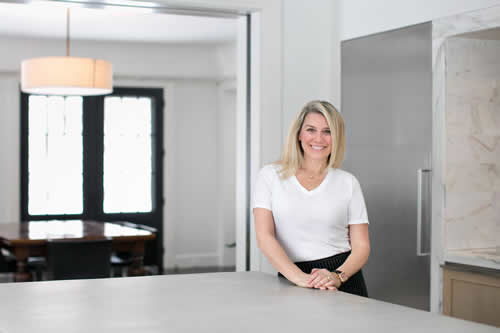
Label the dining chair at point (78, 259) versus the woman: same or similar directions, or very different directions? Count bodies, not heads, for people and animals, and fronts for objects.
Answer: very different directions

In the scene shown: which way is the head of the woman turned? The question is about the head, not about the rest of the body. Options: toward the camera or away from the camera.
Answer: toward the camera

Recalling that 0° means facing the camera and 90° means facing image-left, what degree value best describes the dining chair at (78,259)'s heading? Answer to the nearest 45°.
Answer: approximately 180°

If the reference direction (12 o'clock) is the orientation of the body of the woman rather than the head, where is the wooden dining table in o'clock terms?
The wooden dining table is roughly at 5 o'clock from the woman.

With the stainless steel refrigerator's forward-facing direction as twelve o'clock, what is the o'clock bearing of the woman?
The woman is roughly at 11 o'clock from the stainless steel refrigerator.

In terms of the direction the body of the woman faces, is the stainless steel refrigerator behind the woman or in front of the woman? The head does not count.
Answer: behind

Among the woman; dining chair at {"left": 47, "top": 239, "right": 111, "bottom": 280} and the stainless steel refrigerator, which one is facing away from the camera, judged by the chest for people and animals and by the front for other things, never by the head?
the dining chair

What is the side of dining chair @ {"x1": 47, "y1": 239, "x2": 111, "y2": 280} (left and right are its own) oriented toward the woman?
back

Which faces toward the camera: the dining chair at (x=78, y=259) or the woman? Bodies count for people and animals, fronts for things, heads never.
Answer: the woman

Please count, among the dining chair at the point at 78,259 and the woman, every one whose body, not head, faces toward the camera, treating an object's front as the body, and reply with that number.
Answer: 1

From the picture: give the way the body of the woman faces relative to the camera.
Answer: toward the camera

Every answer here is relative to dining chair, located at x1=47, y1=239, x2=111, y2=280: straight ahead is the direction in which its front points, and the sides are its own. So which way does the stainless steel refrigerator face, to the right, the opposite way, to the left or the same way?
to the left

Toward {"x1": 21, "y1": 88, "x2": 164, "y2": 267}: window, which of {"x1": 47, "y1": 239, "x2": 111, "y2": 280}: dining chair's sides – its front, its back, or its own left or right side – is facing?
front

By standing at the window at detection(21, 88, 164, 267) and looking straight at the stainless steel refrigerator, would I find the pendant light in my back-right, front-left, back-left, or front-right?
front-right

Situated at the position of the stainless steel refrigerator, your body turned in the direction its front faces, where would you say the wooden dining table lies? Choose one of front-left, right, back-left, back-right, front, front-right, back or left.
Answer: right

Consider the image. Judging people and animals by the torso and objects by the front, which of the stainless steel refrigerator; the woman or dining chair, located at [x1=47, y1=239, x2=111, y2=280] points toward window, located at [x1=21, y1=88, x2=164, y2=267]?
the dining chair

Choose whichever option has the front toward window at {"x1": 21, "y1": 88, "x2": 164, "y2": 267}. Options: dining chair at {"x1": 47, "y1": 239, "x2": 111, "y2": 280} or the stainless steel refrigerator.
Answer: the dining chair
